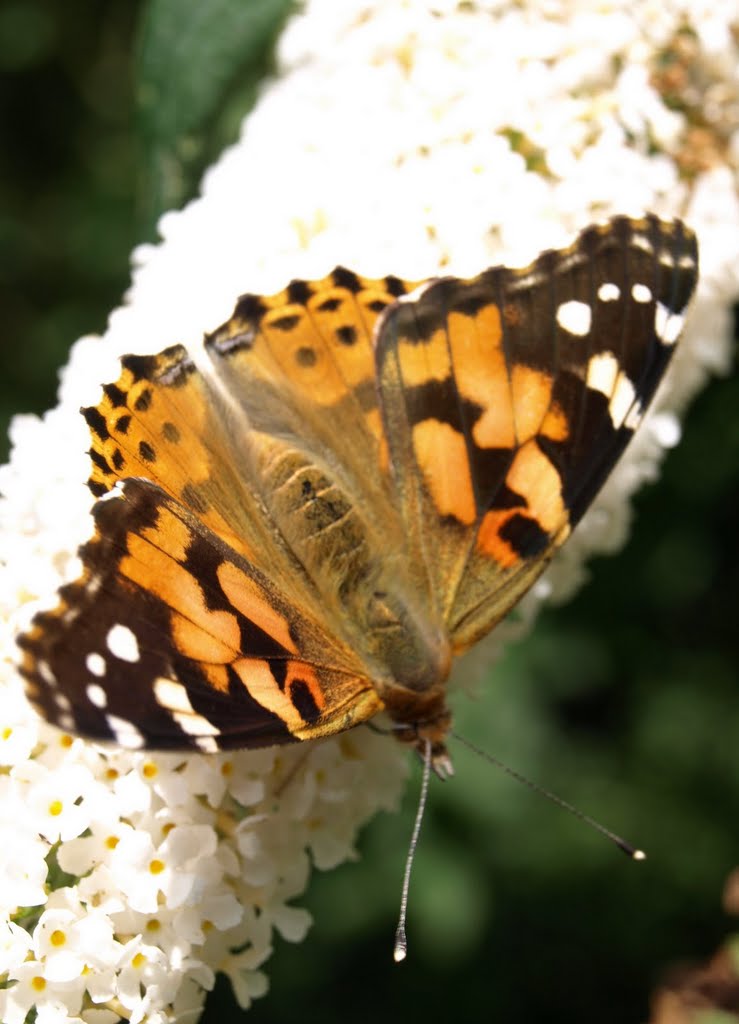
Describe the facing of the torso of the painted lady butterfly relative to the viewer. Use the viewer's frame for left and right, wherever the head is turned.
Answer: facing the viewer and to the right of the viewer
